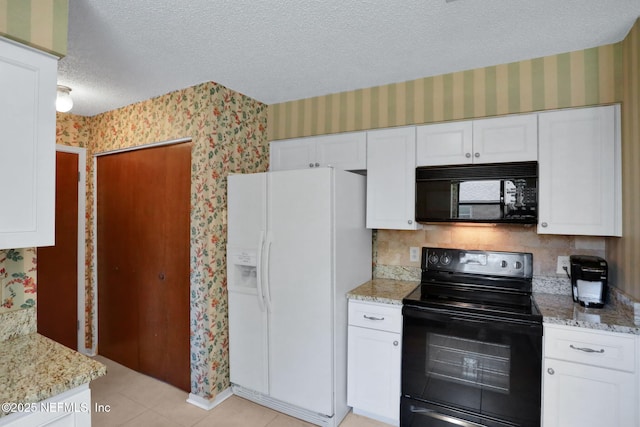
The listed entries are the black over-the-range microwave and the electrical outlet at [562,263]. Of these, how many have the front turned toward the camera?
2

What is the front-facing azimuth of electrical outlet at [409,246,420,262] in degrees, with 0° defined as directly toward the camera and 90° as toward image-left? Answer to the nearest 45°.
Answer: approximately 0°

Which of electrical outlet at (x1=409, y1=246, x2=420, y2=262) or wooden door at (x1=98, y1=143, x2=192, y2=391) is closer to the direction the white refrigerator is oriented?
the wooden door

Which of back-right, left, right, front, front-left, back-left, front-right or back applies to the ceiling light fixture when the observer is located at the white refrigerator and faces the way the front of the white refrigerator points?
front-right
